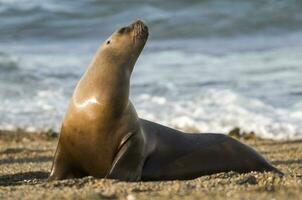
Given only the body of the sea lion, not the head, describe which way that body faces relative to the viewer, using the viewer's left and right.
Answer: facing the viewer and to the left of the viewer
